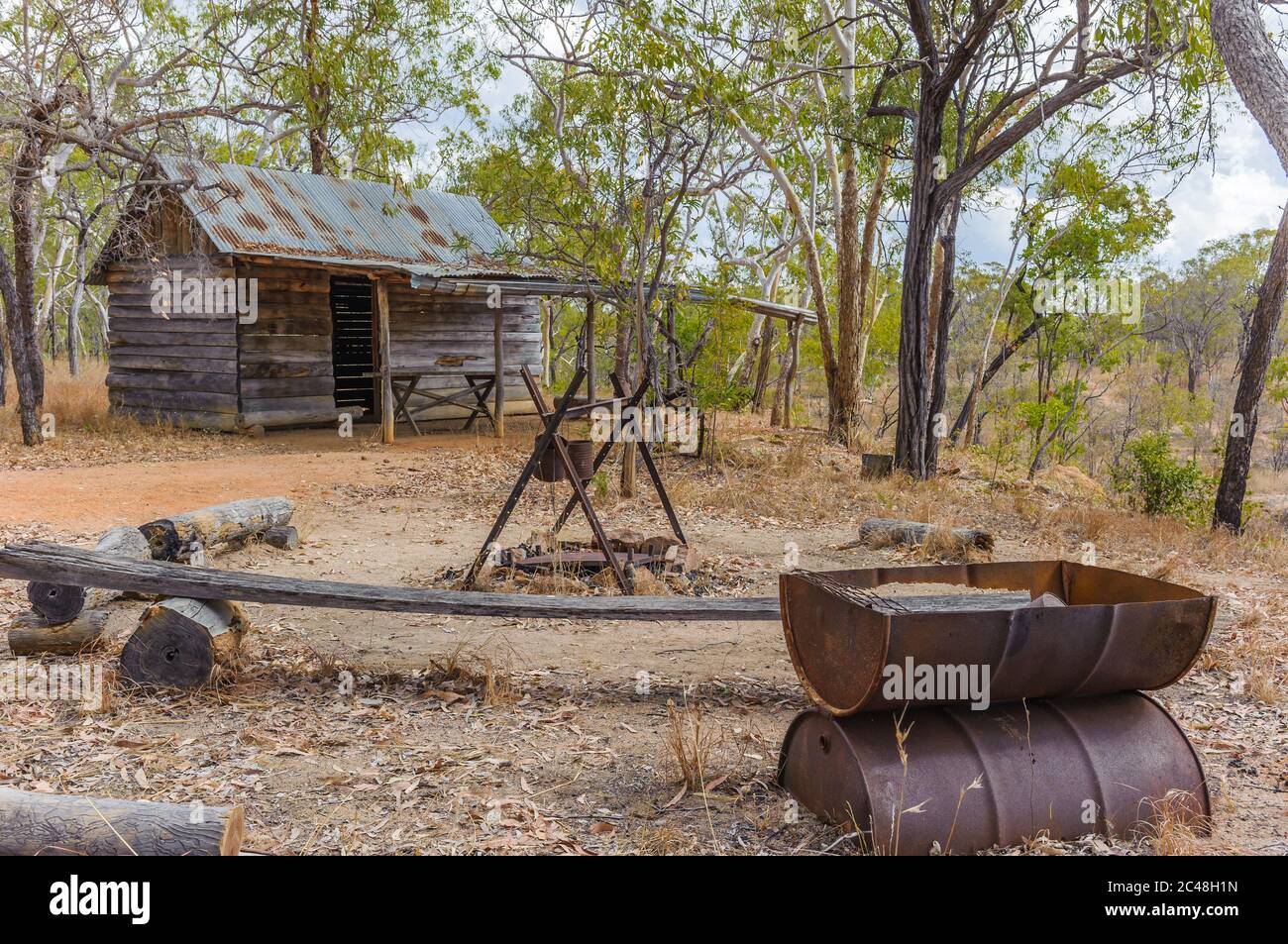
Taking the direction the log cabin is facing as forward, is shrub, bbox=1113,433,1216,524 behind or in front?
in front

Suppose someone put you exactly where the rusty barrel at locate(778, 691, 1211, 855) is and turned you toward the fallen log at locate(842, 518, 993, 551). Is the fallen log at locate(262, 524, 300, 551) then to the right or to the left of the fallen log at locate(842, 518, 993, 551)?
left

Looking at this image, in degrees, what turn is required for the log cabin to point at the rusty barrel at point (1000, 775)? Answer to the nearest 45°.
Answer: approximately 45° to its right

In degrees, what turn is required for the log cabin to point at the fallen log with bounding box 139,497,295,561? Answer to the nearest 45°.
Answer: approximately 45° to its right

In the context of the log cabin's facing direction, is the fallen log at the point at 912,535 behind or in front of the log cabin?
in front

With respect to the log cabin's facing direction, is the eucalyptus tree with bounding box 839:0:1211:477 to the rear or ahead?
ahead
